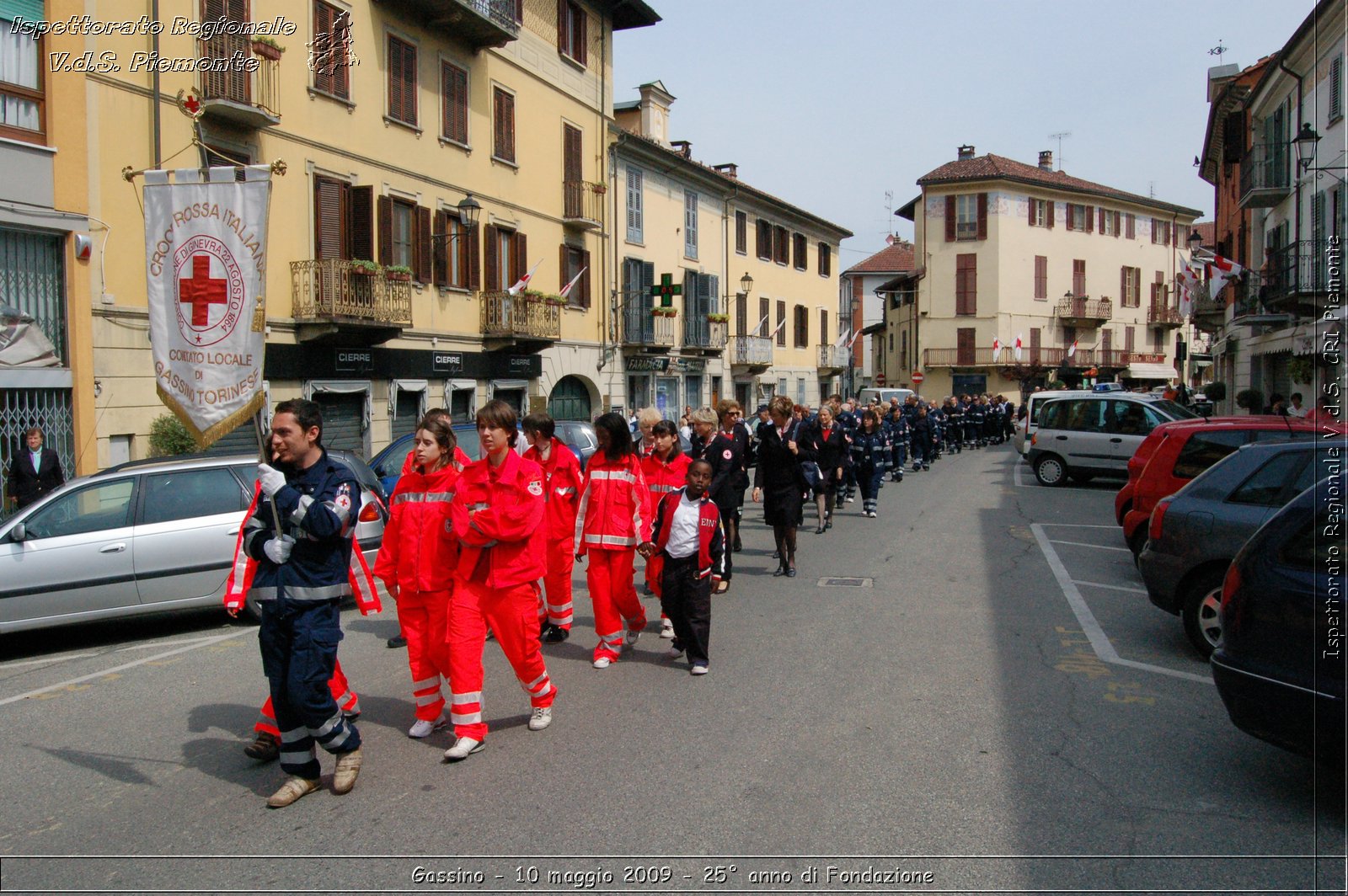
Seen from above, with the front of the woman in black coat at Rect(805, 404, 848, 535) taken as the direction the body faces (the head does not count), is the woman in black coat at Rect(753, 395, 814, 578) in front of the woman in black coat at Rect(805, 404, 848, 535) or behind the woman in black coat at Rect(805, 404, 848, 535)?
in front

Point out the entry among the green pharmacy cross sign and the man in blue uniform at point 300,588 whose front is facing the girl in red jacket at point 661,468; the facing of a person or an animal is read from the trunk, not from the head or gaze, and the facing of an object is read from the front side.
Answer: the green pharmacy cross sign

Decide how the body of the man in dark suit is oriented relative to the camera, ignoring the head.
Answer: toward the camera

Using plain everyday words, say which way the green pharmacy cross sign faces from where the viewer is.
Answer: facing the viewer

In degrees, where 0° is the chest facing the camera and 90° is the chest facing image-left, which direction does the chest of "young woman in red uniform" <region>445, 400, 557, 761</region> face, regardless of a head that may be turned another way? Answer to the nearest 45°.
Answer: approximately 45°

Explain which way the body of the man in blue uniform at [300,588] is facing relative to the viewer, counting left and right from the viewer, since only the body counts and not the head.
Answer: facing the viewer and to the left of the viewer

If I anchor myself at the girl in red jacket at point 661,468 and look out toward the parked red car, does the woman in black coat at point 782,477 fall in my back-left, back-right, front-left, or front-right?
front-left

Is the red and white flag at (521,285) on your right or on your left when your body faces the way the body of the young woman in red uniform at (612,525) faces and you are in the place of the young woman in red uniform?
on your right

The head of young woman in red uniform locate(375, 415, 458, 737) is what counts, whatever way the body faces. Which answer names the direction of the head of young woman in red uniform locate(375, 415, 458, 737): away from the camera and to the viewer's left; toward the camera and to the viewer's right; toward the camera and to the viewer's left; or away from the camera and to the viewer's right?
toward the camera and to the viewer's left

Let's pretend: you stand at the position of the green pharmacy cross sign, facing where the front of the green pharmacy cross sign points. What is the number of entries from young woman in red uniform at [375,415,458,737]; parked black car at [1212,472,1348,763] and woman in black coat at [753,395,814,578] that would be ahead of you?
3

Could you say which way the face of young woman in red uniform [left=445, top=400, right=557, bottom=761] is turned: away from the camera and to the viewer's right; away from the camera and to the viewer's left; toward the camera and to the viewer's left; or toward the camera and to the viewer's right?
toward the camera and to the viewer's left

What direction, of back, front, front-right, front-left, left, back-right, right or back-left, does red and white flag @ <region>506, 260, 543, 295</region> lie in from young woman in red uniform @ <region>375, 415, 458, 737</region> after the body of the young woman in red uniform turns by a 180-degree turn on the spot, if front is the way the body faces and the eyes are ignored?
front-left

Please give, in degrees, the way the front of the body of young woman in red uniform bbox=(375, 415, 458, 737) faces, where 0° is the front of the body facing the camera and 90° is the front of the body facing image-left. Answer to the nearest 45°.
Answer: approximately 45°

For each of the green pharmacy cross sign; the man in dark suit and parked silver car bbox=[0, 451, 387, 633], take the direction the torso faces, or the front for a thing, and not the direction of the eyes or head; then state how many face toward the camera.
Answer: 2

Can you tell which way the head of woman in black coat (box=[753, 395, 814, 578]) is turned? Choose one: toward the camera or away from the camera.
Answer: toward the camera
